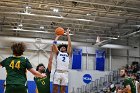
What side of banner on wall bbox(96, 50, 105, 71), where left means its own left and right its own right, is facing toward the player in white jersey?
front

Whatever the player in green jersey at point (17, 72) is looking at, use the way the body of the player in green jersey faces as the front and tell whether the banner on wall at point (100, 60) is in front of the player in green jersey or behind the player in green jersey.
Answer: in front

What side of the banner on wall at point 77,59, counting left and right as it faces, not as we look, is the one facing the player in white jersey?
front

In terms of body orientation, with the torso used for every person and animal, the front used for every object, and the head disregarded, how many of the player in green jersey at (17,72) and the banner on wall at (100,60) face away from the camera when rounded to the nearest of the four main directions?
1

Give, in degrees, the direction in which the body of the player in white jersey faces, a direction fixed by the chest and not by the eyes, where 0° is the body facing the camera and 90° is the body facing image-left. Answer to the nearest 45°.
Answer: approximately 0°

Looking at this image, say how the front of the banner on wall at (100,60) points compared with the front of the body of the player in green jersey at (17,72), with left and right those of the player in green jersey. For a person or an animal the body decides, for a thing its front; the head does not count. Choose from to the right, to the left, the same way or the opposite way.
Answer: the opposite way

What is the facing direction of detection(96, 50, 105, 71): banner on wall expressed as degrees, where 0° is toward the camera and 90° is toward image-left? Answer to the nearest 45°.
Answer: approximately 0°

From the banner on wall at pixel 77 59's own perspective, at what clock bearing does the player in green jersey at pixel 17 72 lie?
The player in green jersey is roughly at 12 o'clock from the banner on wall.

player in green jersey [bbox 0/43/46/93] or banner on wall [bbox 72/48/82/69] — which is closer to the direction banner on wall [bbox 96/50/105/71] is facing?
the player in green jersey

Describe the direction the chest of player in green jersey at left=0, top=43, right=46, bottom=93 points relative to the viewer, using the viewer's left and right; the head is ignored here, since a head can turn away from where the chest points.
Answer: facing away from the viewer

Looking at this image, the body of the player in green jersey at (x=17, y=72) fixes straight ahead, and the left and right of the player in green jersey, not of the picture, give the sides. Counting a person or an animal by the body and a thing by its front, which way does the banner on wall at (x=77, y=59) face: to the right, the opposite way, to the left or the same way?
the opposite way

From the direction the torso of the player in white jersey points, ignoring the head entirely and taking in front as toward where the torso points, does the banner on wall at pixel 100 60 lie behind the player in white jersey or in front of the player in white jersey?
behind

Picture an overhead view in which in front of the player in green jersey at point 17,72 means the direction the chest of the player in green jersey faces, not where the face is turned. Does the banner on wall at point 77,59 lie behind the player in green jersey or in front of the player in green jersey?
in front
